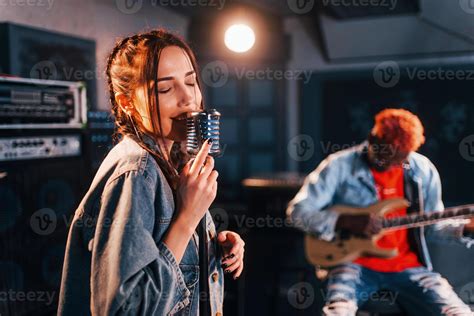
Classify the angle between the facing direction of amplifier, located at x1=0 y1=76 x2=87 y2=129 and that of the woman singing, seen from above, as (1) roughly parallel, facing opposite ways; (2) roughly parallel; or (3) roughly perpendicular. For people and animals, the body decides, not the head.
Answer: roughly parallel

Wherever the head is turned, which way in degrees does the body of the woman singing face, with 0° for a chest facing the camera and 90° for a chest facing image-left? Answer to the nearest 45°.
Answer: approximately 315°

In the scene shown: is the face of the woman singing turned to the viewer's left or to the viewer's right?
to the viewer's right

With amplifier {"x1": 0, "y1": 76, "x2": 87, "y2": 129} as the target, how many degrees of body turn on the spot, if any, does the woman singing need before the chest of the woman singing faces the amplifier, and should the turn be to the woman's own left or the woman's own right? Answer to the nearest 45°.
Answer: approximately 135° to the woman's own left

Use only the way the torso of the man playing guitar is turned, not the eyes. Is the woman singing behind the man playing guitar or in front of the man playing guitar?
in front

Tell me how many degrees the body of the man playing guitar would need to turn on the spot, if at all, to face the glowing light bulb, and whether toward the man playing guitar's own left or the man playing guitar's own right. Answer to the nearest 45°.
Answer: approximately 135° to the man playing guitar's own right

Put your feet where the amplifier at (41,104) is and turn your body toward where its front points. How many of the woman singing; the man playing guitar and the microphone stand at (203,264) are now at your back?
0

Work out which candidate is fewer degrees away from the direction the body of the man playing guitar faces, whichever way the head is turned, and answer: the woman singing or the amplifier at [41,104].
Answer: the woman singing

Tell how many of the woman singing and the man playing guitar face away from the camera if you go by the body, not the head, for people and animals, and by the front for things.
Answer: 0

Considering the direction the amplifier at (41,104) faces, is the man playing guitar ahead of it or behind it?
ahead

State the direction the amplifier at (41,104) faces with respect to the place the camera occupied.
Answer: facing the viewer and to the right of the viewer

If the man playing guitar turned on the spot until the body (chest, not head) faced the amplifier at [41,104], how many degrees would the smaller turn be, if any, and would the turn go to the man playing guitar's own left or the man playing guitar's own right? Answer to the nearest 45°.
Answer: approximately 90° to the man playing guitar's own right

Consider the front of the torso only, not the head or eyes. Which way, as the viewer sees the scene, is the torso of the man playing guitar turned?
toward the camera

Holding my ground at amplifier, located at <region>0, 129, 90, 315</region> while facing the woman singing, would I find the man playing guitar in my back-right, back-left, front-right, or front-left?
front-left
